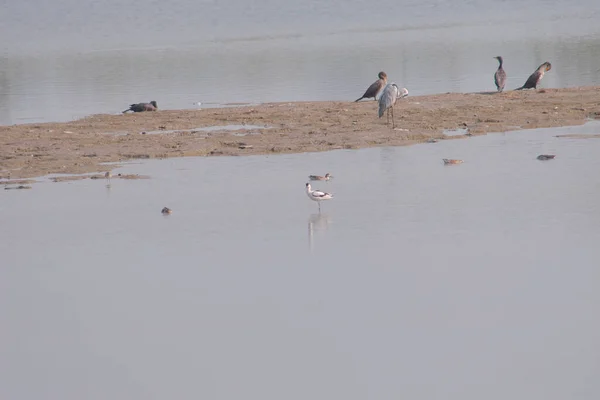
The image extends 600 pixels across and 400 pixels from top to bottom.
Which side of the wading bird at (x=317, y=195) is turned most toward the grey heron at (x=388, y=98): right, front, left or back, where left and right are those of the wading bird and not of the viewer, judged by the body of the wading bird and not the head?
right

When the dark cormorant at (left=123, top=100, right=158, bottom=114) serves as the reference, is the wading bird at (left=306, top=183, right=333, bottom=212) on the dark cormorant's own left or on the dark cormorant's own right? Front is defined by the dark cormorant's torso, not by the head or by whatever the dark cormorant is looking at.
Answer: on the dark cormorant's own right

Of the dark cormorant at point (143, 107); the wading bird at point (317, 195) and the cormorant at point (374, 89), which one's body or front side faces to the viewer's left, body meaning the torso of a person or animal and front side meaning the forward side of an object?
the wading bird

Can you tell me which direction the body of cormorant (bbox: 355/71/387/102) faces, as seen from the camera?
to the viewer's right

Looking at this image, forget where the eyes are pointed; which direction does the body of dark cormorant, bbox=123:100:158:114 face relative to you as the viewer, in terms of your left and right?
facing to the right of the viewer

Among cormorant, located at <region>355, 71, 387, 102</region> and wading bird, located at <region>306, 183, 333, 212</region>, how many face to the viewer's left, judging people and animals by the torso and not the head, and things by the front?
1

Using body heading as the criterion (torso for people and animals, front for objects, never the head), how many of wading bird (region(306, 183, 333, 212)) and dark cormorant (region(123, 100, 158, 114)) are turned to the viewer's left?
1

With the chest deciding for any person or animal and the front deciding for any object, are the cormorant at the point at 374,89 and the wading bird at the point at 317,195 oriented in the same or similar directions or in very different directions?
very different directions

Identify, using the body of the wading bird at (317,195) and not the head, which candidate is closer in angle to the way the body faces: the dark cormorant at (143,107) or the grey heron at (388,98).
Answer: the dark cormorant

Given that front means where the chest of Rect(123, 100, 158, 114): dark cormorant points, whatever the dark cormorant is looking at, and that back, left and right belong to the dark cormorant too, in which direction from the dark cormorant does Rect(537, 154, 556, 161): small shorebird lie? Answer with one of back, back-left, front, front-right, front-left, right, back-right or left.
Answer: front-right

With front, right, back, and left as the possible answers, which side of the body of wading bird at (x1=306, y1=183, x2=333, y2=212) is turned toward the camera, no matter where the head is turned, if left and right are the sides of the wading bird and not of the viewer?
left
